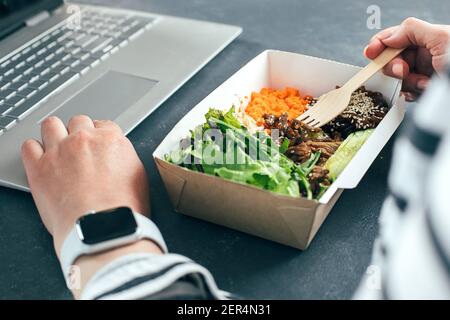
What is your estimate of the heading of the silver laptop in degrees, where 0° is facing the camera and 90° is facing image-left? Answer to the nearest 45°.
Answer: approximately 315°
